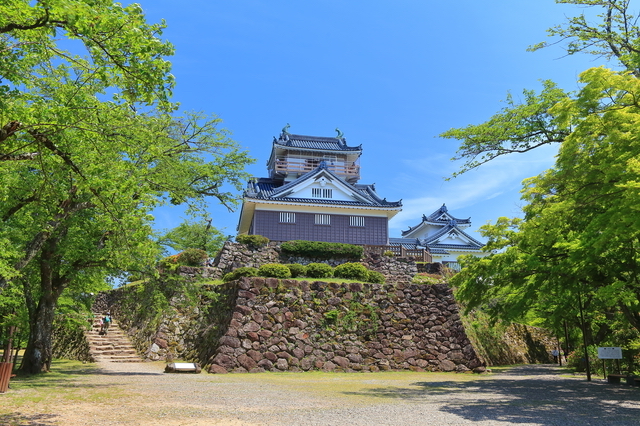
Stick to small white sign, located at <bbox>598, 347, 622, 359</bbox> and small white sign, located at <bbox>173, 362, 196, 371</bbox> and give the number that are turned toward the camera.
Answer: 2

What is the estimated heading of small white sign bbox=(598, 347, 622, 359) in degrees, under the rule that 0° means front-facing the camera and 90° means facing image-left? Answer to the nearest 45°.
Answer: approximately 0°

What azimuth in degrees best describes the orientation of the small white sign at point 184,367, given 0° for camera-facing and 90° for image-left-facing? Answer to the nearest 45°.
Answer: approximately 0°

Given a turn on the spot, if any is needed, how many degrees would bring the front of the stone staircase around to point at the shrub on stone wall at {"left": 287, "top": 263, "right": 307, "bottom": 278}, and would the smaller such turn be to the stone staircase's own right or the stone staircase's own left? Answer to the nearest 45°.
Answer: approximately 45° to the stone staircase's own left

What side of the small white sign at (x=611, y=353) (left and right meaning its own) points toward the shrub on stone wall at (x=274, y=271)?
right

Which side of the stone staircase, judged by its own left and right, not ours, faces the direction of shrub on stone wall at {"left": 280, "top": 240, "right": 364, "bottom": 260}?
left

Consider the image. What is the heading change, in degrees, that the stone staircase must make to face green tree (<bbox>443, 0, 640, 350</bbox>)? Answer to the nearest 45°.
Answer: approximately 45° to its left

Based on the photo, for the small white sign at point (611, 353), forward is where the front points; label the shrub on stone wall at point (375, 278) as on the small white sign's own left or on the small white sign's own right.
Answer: on the small white sign's own right

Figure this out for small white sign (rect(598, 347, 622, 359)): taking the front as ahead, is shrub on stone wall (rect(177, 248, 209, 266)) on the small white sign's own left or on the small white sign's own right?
on the small white sign's own right

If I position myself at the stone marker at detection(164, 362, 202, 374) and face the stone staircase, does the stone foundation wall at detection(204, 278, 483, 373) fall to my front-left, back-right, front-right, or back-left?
back-right

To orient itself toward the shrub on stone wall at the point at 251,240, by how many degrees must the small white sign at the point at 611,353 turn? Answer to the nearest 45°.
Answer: approximately 90° to its right
